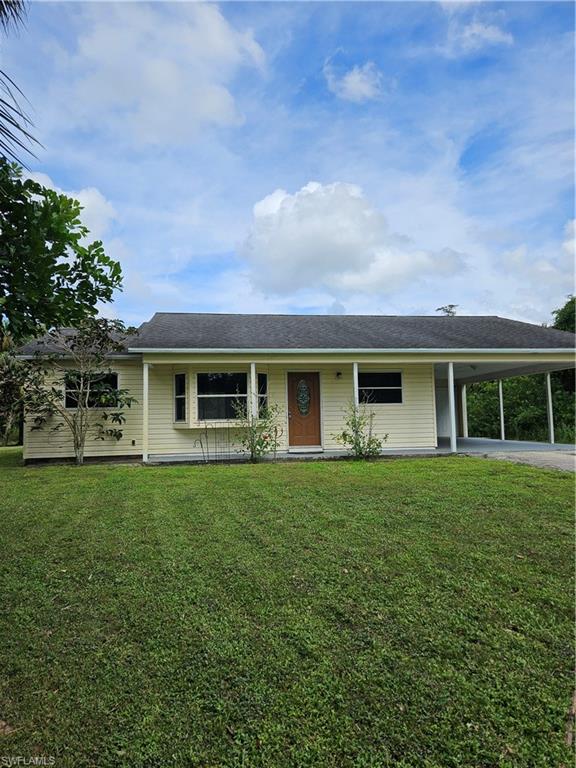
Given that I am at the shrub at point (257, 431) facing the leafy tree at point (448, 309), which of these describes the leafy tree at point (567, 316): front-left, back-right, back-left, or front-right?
front-right

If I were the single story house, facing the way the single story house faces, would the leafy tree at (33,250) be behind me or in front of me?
in front

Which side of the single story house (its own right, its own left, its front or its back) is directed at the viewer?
front

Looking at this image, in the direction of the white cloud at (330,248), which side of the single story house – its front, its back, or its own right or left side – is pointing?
back

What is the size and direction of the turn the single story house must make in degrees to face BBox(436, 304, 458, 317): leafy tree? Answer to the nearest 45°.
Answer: approximately 135° to its left

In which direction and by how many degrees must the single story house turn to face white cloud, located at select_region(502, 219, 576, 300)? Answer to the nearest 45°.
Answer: approximately 135° to its left
